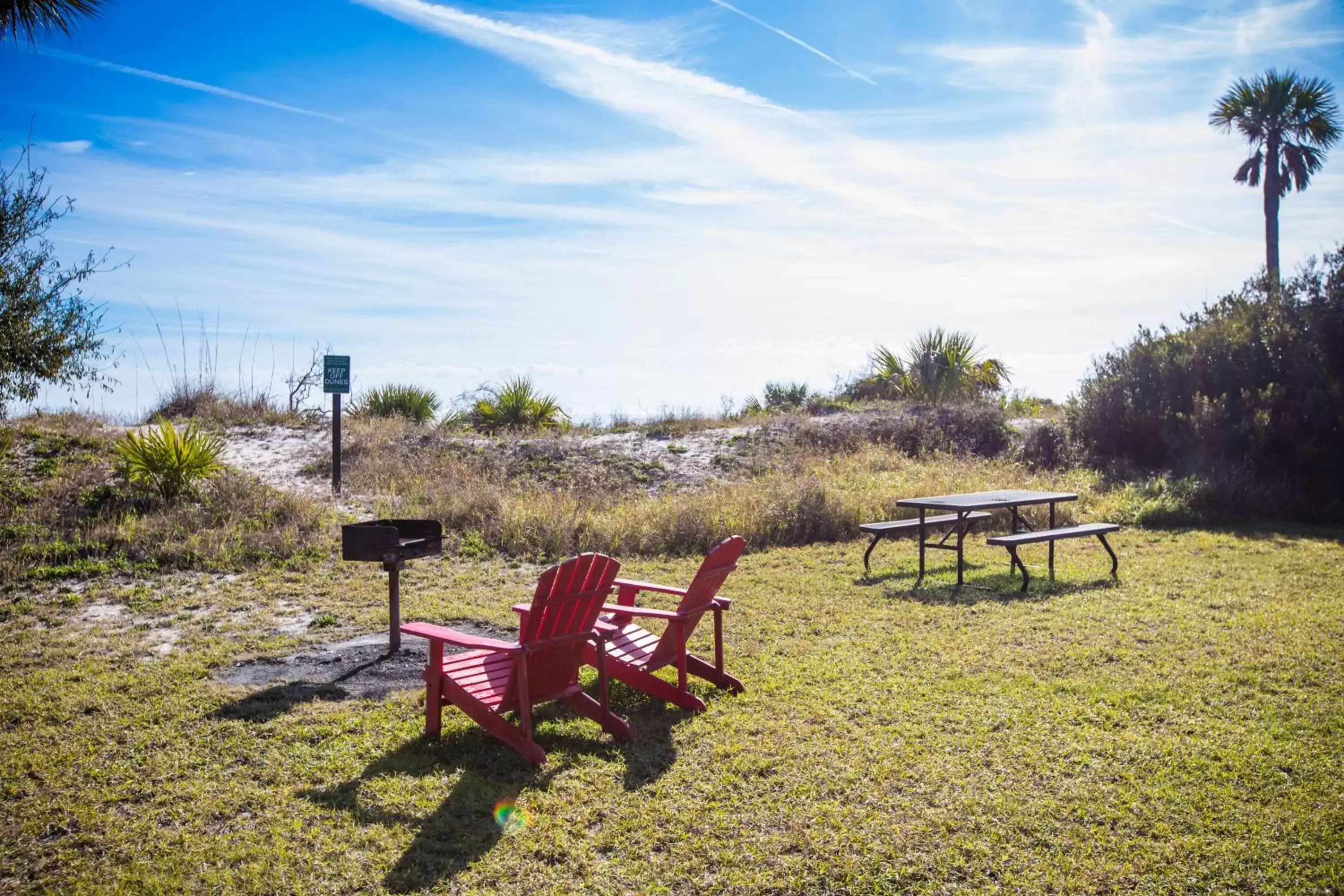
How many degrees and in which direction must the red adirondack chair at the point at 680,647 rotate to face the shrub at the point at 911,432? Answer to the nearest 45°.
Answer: approximately 45° to its right

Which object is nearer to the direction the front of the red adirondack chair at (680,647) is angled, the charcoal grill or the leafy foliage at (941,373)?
the charcoal grill

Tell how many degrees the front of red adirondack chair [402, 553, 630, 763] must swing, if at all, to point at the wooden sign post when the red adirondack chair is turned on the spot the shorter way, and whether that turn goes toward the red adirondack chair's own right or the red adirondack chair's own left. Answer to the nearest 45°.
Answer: approximately 45° to the red adirondack chair's own right

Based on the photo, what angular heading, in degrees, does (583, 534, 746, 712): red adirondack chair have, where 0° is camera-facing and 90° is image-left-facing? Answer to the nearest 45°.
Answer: approximately 135°

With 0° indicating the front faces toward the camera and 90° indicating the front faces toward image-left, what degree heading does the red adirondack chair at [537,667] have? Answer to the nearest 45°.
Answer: approximately 135°

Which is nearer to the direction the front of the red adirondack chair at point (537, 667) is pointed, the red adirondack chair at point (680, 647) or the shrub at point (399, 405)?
the shrub

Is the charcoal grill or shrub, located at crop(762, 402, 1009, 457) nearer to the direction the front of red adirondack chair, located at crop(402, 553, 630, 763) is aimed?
the charcoal grill

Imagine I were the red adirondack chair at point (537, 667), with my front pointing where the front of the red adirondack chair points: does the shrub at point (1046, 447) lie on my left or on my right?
on my right

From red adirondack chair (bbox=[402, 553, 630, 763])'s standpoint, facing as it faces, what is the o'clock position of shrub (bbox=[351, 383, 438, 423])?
The shrub is roughly at 1 o'clock from the red adirondack chair.

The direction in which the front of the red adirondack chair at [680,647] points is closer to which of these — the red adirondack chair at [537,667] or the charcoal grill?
the charcoal grill

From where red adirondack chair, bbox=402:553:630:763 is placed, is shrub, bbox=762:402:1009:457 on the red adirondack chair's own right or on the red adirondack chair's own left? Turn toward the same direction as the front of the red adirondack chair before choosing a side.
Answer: on the red adirondack chair's own right

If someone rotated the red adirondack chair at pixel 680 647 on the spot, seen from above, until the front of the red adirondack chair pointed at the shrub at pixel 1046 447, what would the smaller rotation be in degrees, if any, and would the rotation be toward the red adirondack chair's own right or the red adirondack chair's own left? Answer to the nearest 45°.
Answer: approximately 90° to the red adirondack chair's own right
